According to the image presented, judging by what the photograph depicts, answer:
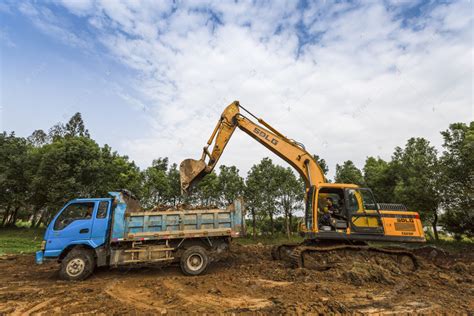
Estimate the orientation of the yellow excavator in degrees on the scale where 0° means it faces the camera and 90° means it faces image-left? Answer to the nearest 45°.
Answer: approximately 90°

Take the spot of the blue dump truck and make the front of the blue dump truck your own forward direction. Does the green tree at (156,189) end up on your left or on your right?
on your right

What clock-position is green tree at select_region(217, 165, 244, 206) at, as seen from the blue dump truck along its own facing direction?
The green tree is roughly at 4 o'clock from the blue dump truck.

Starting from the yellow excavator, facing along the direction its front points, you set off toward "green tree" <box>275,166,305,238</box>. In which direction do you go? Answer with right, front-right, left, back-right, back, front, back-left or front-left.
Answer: right

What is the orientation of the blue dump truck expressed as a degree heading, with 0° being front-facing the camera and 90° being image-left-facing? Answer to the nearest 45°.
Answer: approximately 90°

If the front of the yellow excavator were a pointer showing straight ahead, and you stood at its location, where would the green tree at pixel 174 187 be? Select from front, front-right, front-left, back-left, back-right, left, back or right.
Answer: front-right

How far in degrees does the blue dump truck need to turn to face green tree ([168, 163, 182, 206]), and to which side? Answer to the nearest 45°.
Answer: approximately 90° to its right

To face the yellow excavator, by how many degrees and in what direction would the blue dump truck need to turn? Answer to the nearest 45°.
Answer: approximately 180°

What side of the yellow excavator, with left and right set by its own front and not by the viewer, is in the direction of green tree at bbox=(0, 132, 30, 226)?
front

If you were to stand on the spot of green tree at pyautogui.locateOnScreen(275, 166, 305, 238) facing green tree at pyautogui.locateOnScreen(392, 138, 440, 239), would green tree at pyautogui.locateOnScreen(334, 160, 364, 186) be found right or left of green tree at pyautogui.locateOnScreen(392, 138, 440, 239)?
left

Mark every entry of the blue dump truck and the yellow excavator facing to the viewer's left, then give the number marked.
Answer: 2

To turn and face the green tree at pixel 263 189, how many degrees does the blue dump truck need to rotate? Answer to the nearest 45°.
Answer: approximately 135° to its right

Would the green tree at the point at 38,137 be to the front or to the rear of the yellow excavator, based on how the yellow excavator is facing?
to the front

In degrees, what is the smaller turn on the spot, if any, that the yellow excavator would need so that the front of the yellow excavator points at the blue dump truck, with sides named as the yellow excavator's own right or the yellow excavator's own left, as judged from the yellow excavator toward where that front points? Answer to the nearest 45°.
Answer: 0° — it already faces it
